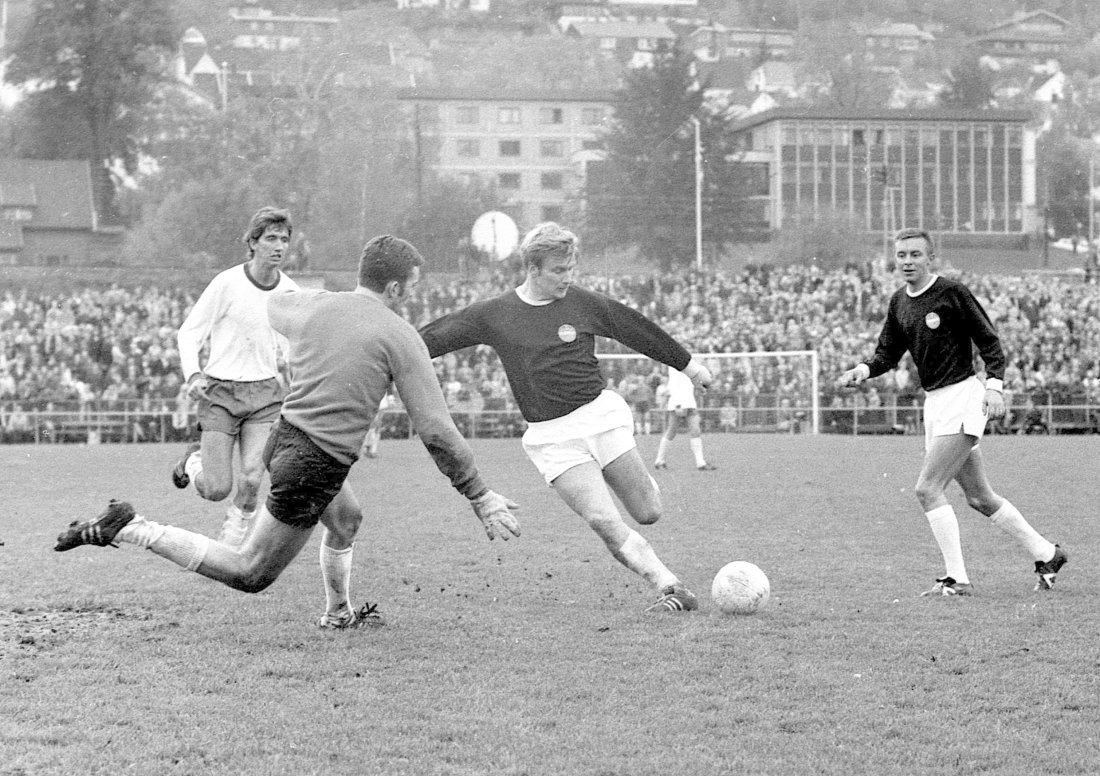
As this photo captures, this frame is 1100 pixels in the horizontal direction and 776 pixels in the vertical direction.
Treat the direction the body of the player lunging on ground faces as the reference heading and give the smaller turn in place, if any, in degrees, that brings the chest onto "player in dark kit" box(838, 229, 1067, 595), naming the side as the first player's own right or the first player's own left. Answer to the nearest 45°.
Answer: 0° — they already face them

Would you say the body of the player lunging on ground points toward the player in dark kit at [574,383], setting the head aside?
yes

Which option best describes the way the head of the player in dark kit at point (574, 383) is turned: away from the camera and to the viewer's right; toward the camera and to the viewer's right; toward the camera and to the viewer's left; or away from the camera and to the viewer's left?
toward the camera and to the viewer's right

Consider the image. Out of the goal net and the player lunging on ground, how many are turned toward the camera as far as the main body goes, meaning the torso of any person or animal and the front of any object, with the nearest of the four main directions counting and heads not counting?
1

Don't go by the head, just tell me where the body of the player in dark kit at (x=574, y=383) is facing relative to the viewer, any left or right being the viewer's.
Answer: facing the viewer and to the right of the viewer

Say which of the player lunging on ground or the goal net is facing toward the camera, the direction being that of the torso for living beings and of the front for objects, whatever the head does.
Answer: the goal net

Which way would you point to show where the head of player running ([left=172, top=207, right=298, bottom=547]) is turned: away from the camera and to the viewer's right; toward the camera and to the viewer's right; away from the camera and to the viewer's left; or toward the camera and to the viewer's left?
toward the camera and to the viewer's right

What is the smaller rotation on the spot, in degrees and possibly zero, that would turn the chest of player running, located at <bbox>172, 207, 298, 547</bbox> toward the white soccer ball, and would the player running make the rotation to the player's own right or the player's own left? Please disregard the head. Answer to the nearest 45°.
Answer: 0° — they already face it

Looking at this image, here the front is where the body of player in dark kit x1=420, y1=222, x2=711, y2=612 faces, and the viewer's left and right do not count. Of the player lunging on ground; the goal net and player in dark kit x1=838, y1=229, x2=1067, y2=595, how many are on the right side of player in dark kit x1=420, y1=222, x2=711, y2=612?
1

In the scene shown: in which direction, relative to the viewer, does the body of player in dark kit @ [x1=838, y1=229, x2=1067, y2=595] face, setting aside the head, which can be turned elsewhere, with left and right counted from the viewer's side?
facing the viewer and to the left of the viewer

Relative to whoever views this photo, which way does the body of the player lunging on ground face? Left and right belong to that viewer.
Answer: facing away from the viewer and to the right of the viewer

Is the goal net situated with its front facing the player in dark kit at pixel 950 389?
yes

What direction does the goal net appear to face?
toward the camera

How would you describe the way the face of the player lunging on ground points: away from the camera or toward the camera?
away from the camera

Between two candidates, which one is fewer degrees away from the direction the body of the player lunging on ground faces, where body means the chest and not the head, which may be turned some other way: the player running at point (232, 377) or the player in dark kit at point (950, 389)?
the player in dark kit

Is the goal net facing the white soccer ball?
yes
